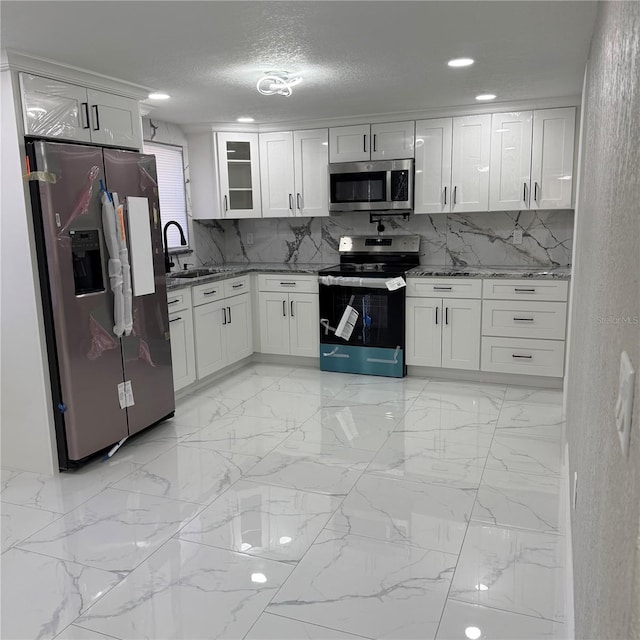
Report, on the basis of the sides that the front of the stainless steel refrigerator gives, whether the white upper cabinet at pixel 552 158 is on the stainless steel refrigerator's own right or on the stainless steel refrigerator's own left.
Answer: on the stainless steel refrigerator's own left

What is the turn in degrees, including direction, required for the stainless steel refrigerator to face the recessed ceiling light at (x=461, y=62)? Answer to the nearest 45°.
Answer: approximately 45° to its left

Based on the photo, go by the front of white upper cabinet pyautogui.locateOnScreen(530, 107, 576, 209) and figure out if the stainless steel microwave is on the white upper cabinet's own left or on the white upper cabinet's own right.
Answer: on the white upper cabinet's own right

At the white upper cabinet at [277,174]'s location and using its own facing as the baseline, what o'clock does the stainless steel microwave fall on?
The stainless steel microwave is roughly at 10 o'clock from the white upper cabinet.

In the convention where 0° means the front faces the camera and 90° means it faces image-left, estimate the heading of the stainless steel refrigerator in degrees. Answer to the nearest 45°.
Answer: approximately 315°

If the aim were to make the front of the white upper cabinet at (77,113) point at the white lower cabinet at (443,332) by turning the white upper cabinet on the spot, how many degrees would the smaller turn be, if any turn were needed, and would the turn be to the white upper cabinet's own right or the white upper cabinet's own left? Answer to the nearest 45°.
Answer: approximately 45° to the white upper cabinet's own left

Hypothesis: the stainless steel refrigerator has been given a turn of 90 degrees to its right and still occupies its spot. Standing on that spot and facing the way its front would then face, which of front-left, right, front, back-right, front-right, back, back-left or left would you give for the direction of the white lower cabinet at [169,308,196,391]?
back
